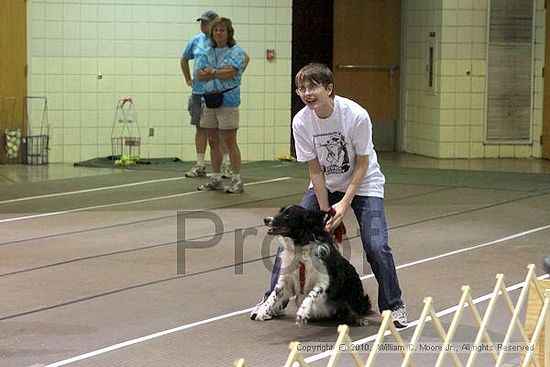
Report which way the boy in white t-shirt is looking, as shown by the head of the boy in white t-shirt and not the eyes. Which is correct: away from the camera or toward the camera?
toward the camera

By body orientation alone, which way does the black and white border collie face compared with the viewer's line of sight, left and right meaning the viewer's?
facing the viewer and to the left of the viewer

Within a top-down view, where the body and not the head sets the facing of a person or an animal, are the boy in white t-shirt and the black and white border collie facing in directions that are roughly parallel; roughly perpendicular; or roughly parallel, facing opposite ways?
roughly parallel
